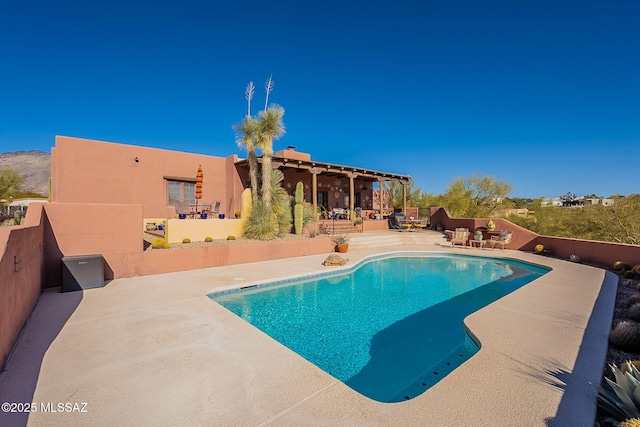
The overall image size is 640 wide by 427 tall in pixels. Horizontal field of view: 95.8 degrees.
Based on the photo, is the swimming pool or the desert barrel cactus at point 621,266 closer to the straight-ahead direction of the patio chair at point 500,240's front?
the swimming pool

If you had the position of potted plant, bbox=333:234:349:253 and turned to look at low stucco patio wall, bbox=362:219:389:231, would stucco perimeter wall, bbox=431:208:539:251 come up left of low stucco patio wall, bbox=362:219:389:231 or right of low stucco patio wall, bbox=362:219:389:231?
right

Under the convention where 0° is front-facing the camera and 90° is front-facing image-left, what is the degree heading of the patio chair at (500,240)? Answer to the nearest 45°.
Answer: approximately 45°

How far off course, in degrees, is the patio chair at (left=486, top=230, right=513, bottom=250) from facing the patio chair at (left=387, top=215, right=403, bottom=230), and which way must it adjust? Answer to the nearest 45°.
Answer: approximately 90° to its right

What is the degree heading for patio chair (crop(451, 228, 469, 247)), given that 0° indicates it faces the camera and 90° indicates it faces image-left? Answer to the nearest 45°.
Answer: approximately 45°
